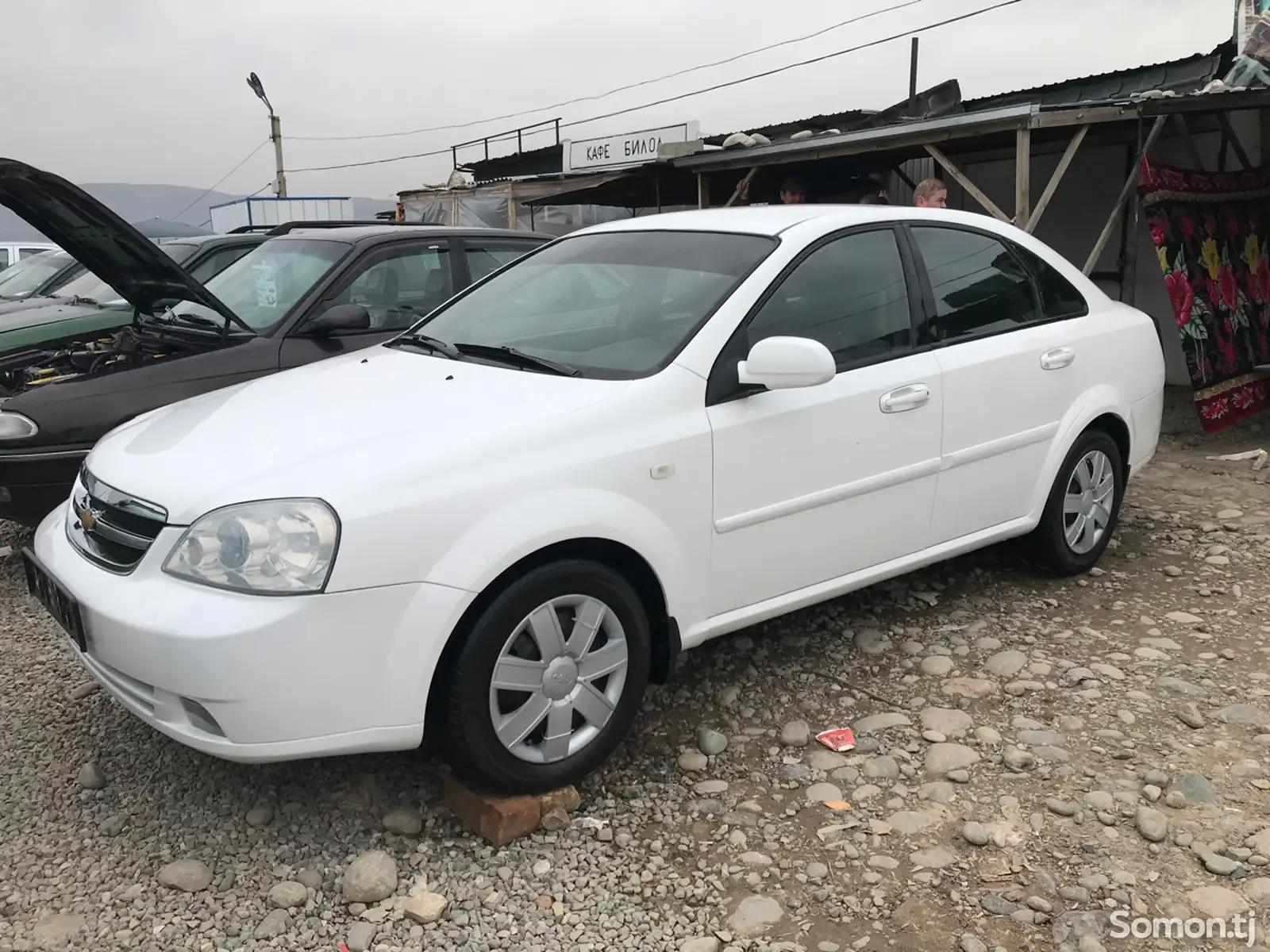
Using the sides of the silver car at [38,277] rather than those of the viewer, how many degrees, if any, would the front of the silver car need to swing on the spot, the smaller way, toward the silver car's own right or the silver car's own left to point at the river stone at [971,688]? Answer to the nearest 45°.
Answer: approximately 45° to the silver car's own left

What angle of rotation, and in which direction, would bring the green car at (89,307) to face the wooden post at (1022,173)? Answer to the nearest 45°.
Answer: approximately 135° to its left

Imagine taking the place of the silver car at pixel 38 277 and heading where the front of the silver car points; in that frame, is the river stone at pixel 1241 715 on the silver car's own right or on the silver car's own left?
on the silver car's own left

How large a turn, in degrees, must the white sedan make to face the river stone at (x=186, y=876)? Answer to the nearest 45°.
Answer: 0° — it already faces it

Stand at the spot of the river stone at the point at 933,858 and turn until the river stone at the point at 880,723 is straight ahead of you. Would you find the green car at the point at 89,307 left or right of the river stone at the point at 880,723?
left

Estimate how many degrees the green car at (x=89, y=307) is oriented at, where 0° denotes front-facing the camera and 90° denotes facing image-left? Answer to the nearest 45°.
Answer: approximately 45°

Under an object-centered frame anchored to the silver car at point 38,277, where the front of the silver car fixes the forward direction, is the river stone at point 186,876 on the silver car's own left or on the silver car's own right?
on the silver car's own left

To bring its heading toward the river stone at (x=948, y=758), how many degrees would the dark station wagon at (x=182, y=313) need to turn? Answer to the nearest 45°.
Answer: approximately 90° to its left

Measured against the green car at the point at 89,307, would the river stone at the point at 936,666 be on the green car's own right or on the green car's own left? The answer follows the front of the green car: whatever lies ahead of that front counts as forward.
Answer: on the green car's own left

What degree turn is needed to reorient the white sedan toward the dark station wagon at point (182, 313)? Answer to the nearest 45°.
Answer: approximately 90° to its right
